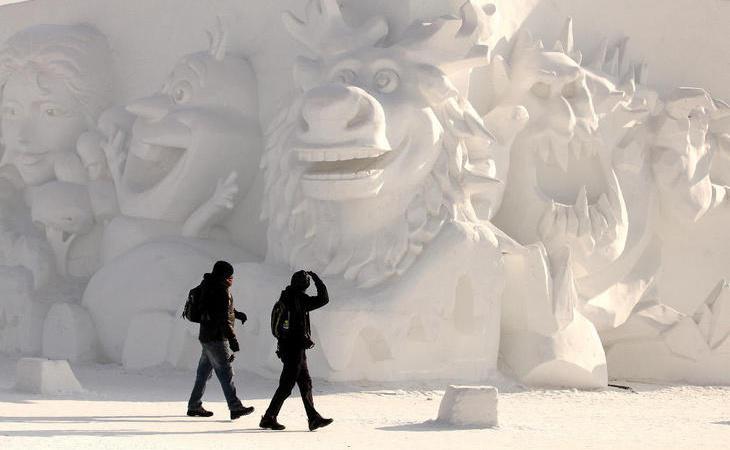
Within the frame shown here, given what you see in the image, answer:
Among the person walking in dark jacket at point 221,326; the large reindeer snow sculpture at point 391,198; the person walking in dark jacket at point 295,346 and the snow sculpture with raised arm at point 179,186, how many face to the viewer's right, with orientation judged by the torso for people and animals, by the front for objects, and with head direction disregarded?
2

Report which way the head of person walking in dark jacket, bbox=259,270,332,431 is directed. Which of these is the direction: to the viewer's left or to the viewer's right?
to the viewer's right

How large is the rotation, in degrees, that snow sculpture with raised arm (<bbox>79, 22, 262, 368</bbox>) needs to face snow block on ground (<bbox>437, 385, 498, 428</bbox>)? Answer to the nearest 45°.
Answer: approximately 90° to its left

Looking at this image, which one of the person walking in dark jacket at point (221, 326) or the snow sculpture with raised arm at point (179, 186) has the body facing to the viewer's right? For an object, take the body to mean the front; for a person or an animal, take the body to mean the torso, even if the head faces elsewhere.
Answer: the person walking in dark jacket

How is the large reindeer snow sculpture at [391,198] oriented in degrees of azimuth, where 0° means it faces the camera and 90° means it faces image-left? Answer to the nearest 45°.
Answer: approximately 45°

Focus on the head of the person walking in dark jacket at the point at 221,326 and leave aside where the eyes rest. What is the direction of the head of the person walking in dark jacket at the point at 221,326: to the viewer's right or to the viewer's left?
to the viewer's right

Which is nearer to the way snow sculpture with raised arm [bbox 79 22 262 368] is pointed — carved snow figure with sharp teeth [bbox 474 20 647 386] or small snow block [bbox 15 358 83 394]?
the small snow block

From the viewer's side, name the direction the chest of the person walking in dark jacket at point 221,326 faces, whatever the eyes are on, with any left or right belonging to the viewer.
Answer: facing to the right of the viewer

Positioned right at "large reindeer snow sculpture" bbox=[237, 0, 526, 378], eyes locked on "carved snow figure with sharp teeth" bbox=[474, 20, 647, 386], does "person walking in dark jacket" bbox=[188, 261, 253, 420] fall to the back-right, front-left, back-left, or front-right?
back-right

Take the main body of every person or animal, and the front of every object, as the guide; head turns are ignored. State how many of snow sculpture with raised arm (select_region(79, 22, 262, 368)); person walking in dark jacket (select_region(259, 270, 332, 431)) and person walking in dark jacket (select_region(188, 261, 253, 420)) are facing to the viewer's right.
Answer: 2

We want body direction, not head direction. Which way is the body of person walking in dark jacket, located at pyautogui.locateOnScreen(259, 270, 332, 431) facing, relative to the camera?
to the viewer's right

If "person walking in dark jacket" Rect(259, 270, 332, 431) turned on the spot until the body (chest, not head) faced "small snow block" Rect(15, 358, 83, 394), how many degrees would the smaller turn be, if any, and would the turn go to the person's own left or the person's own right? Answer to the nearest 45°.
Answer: approximately 135° to the person's own left
